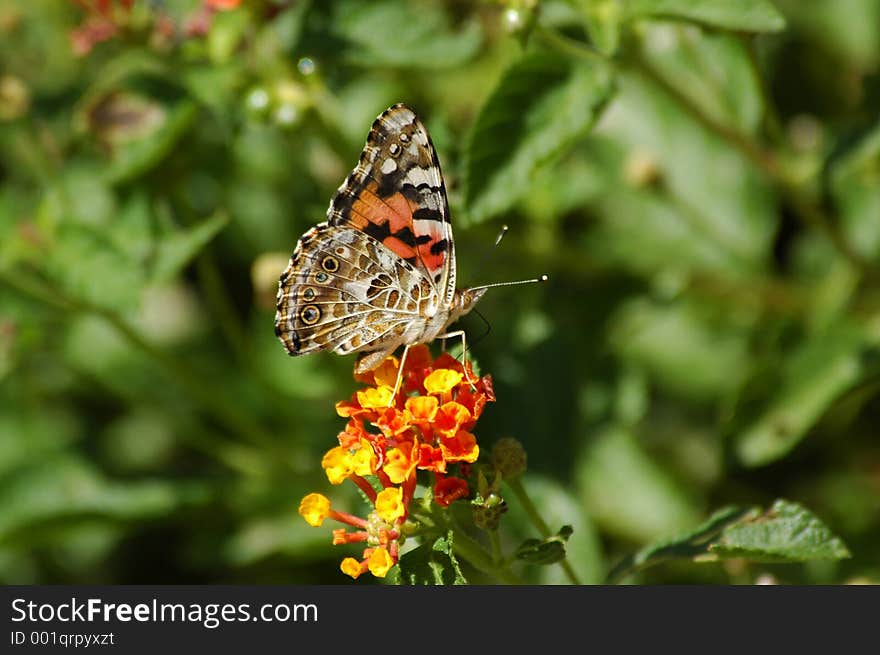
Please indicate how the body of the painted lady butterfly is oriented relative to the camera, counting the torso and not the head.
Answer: to the viewer's right

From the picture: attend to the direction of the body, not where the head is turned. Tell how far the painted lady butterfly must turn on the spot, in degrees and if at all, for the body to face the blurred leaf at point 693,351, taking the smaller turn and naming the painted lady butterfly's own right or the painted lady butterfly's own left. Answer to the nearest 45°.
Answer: approximately 45° to the painted lady butterfly's own left

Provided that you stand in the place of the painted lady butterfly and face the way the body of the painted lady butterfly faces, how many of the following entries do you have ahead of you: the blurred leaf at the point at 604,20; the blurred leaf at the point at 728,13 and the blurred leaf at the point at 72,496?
2

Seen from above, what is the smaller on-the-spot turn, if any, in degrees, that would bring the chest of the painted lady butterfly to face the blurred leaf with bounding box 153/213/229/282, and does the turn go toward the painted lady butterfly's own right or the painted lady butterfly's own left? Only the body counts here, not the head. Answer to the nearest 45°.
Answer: approximately 135° to the painted lady butterfly's own left

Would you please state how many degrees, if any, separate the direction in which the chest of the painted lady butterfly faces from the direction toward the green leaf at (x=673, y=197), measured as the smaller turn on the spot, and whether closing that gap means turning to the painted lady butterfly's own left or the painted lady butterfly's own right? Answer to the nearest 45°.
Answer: approximately 45° to the painted lady butterfly's own left
